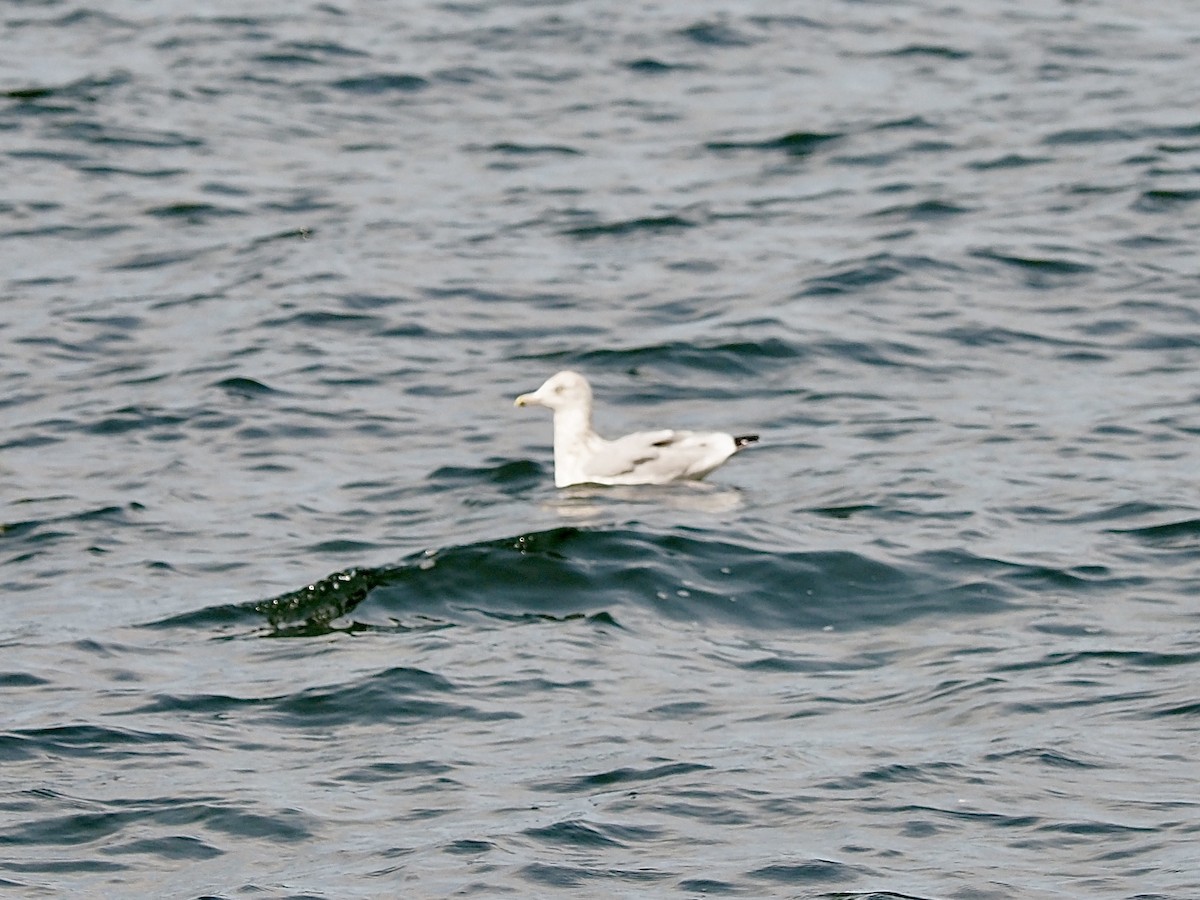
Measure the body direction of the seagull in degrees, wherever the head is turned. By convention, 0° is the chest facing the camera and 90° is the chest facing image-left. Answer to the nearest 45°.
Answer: approximately 90°
